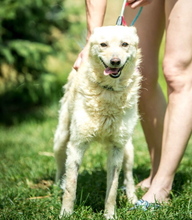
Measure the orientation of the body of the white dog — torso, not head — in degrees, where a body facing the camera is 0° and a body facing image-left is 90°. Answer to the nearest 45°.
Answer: approximately 0°
